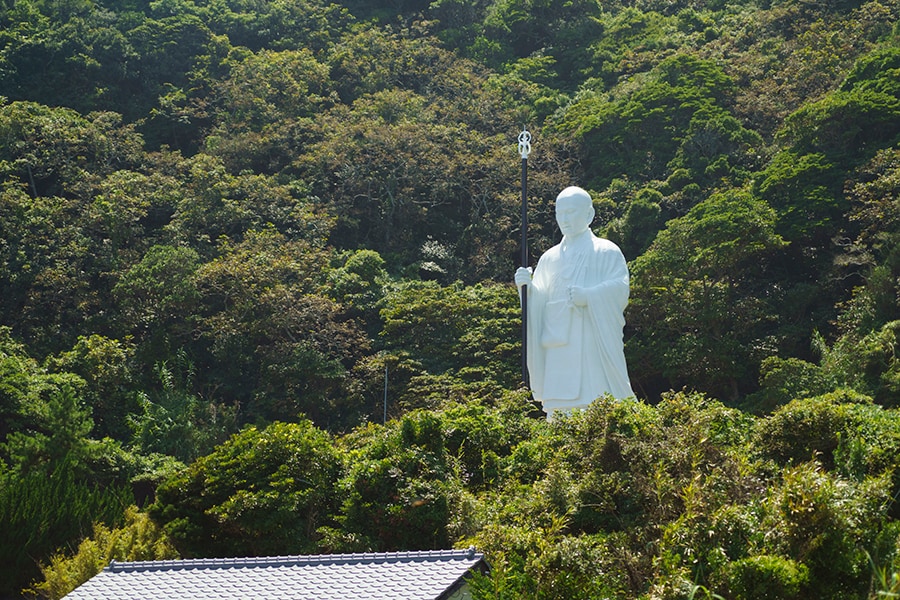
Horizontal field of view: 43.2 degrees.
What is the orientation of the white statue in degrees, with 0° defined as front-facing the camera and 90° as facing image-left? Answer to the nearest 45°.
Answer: approximately 45°
